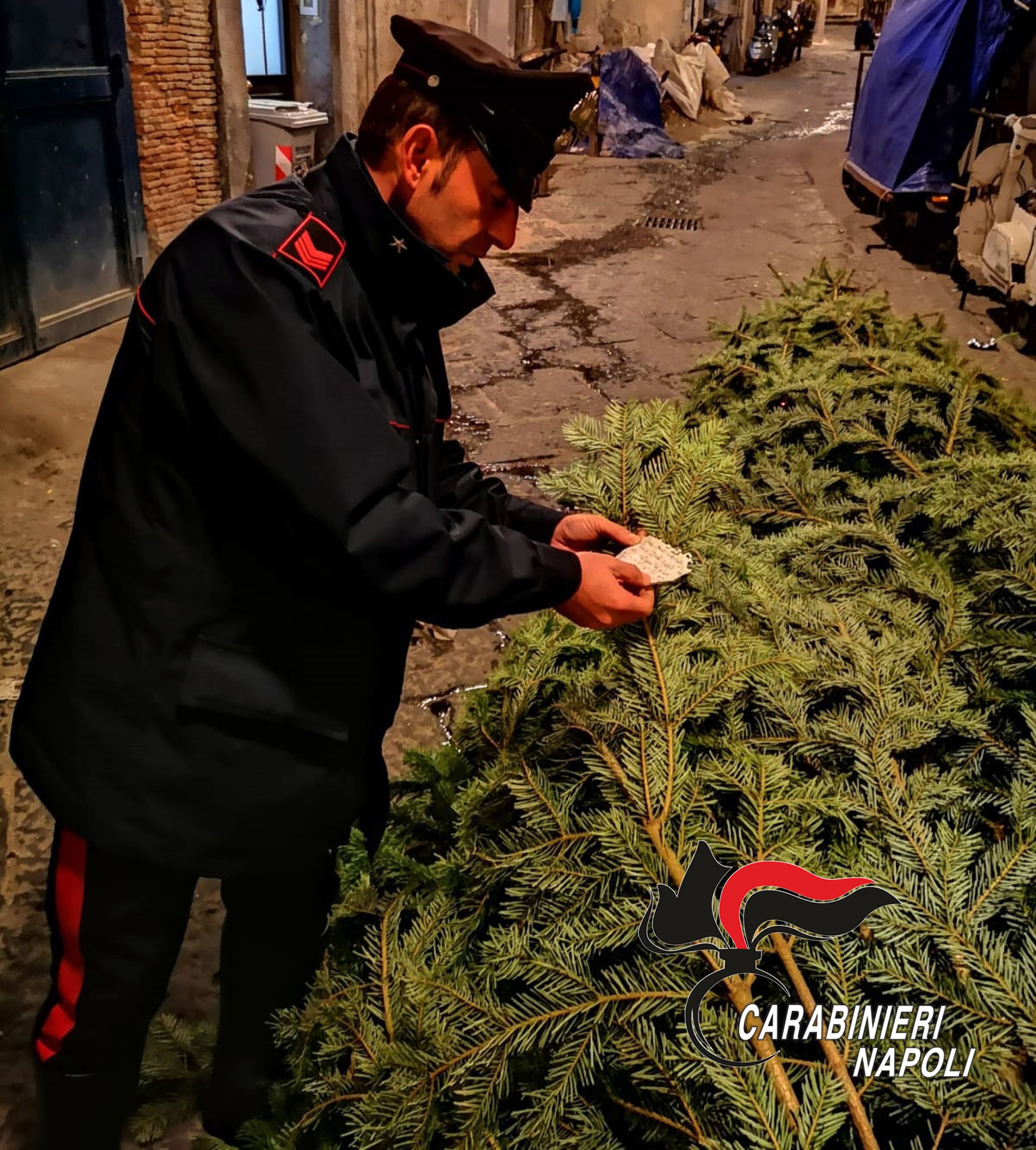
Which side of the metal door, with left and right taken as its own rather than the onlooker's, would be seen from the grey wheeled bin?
left

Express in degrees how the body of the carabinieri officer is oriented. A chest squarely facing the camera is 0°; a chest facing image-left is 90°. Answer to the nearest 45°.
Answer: approximately 270°

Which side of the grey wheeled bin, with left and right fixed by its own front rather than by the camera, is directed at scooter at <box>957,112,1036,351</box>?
front

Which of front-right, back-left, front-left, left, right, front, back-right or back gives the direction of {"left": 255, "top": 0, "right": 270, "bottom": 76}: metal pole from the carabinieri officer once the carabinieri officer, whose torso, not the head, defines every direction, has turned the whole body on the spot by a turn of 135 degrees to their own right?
back-right

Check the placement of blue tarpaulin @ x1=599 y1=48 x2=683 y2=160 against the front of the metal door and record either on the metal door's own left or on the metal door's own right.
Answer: on the metal door's own left

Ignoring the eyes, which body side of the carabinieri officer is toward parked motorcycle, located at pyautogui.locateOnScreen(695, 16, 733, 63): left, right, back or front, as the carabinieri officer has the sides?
left

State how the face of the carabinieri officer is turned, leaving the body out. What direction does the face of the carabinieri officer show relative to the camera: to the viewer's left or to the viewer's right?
to the viewer's right

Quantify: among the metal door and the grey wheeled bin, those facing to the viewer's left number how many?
0

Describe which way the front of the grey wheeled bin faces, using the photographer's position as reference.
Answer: facing the viewer and to the right of the viewer

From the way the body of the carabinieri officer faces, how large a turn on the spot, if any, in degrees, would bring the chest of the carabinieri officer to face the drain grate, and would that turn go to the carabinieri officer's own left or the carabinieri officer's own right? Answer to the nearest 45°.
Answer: approximately 90° to the carabinieri officer's own left

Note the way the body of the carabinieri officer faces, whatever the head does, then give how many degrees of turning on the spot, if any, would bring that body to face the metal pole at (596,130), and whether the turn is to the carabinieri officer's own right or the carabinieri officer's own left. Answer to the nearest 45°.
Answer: approximately 90° to the carabinieri officer's own left

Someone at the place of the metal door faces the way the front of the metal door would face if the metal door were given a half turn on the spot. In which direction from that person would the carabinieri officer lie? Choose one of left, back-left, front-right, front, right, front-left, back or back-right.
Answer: back-left

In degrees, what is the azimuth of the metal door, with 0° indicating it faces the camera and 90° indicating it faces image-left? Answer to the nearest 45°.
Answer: approximately 315°

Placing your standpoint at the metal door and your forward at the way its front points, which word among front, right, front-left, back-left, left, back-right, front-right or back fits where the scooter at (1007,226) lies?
front-left

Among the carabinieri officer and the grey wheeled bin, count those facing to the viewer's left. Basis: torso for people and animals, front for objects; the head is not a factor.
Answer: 0

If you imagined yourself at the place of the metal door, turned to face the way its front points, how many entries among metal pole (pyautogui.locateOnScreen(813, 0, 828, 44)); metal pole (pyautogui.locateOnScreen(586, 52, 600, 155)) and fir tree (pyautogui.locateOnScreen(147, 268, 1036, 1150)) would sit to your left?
2
